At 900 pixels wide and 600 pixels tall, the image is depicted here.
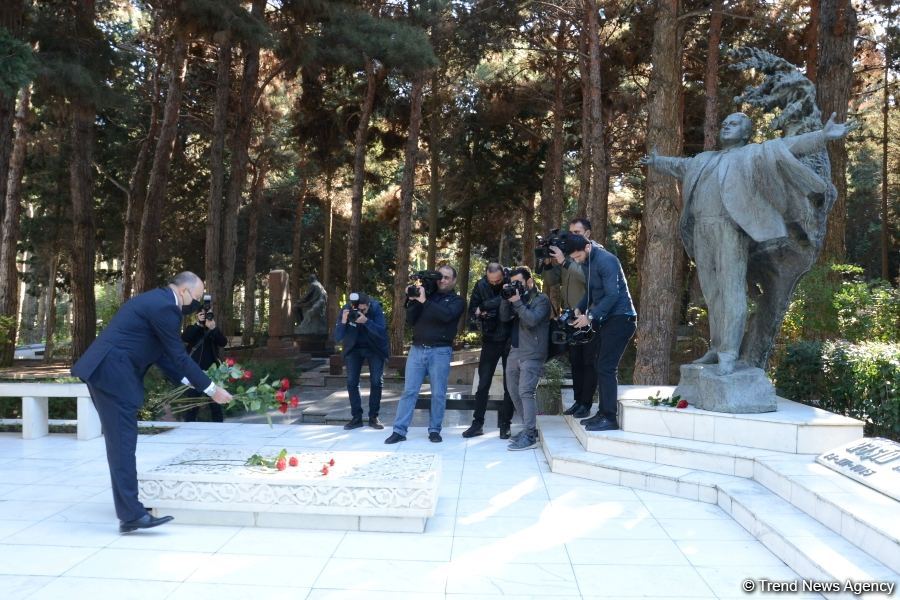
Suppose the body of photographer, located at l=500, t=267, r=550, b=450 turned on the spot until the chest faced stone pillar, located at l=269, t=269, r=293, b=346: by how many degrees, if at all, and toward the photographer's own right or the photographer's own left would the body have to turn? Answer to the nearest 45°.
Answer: approximately 90° to the photographer's own right

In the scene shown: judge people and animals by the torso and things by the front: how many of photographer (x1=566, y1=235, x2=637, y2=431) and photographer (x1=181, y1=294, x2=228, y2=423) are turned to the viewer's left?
1

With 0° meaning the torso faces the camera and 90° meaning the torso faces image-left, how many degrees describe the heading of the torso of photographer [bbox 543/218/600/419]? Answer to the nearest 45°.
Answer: approximately 45°

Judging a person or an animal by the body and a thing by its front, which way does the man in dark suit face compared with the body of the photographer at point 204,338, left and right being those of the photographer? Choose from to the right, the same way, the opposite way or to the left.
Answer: to the left

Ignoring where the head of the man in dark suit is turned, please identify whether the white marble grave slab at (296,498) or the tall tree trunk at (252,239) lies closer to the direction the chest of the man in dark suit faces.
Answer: the white marble grave slab

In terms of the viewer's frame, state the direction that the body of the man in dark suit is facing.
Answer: to the viewer's right

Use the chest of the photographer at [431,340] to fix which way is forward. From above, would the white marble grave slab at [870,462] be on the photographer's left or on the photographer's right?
on the photographer's left

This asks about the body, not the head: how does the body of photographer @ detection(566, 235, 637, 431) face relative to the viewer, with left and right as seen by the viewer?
facing to the left of the viewer

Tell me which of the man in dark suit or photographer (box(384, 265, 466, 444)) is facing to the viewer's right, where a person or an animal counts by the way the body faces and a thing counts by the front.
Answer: the man in dark suit

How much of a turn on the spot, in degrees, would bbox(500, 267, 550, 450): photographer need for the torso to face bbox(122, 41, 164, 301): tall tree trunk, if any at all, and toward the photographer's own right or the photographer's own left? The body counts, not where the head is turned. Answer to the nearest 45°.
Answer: approximately 90° to the photographer's own right

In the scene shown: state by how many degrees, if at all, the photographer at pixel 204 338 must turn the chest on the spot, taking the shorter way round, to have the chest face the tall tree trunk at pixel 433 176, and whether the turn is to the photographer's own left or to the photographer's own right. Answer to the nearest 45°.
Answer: approximately 135° to the photographer's own left

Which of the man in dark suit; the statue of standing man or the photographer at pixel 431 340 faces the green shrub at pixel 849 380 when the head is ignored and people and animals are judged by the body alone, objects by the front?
the man in dark suit
